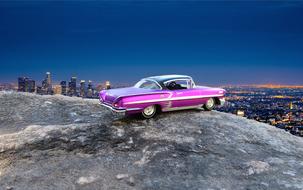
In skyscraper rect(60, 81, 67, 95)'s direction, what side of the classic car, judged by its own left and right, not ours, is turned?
left

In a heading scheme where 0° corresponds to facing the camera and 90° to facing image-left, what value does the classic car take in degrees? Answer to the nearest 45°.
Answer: approximately 225°
